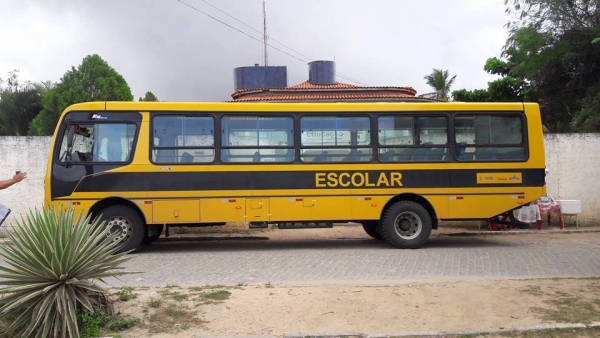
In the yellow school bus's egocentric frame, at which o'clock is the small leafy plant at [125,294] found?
The small leafy plant is roughly at 10 o'clock from the yellow school bus.

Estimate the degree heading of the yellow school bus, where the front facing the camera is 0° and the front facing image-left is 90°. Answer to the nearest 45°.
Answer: approximately 90°

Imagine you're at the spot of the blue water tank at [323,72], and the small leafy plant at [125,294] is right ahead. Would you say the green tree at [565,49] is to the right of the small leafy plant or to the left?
left

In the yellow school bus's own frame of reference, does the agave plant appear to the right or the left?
on its left

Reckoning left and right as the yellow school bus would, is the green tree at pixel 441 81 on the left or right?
on its right

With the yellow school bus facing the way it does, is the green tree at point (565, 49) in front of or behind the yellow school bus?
behind

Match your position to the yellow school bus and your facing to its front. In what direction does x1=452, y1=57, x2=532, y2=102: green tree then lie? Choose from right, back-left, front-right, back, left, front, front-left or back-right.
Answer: back-right

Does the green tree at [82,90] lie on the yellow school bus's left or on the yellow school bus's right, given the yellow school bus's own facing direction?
on its right

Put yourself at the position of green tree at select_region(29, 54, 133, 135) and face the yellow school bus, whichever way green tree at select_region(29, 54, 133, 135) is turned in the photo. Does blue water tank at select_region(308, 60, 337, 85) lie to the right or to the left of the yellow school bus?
left
